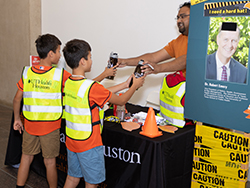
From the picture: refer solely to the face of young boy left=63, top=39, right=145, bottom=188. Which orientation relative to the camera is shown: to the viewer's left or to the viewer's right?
to the viewer's right

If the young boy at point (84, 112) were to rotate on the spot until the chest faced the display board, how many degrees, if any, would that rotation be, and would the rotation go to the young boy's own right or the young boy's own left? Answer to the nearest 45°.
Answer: approximately 45° to the young boy's own right

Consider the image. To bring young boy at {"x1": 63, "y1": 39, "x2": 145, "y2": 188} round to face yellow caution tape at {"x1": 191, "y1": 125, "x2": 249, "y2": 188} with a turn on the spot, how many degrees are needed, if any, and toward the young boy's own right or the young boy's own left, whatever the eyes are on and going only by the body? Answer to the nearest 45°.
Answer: approximately 45° to the young boy's own right

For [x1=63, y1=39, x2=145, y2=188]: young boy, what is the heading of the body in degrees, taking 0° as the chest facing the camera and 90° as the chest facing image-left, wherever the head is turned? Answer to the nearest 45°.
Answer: approximately 225°

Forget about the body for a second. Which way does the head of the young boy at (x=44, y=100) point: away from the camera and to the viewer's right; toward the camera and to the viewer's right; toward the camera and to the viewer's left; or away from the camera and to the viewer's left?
away from the camera and to the viewer's right
